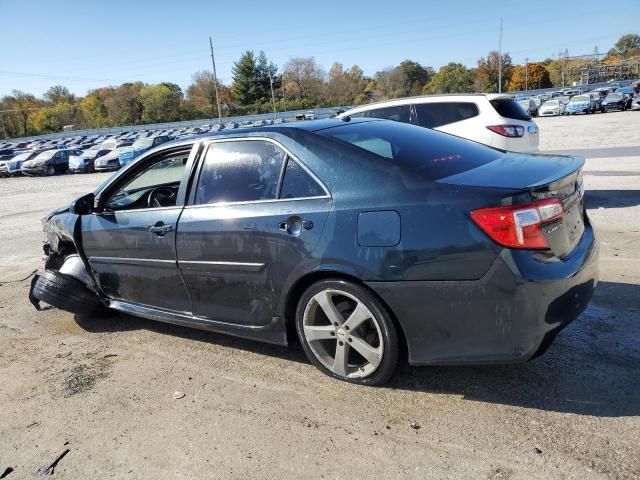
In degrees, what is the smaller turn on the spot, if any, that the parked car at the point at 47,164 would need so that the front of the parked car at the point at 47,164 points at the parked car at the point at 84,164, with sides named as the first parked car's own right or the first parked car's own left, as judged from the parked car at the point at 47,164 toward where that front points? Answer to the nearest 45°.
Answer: approximately 90° to the first parked car's own left

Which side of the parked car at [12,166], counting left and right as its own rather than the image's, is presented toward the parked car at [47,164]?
left

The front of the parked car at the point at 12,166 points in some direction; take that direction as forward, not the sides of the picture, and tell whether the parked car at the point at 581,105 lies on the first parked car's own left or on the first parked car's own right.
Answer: on the first parked car's own left

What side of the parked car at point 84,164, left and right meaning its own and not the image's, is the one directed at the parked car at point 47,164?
right

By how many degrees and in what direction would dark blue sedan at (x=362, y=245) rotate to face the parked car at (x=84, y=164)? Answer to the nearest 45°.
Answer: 0° — it already faces it

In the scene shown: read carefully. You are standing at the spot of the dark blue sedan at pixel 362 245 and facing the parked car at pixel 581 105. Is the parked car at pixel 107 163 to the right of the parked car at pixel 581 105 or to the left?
left

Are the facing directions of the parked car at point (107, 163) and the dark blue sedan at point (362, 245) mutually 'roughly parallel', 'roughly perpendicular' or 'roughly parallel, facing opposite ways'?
roughly perpendicular

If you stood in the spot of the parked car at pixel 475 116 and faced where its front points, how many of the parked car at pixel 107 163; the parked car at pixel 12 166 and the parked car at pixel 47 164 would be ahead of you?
3

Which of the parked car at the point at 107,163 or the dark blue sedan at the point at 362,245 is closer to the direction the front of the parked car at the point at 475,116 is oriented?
the parked car
